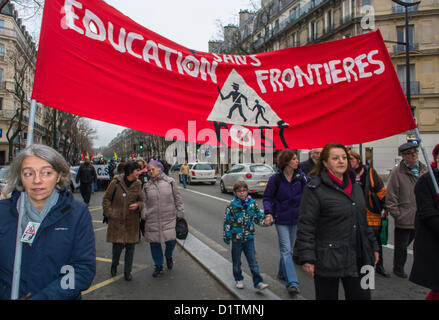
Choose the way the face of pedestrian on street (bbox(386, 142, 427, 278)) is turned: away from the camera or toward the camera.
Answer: toward the camera

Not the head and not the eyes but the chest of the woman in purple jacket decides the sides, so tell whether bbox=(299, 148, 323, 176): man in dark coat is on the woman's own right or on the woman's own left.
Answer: on the woman's own left

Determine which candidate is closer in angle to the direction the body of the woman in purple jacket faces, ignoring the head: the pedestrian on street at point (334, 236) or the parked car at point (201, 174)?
the pedestrian on street

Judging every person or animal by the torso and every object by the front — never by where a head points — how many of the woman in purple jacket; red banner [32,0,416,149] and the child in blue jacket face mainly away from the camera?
0

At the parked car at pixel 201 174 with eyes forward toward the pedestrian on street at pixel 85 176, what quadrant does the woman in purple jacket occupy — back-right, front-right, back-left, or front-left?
front-left

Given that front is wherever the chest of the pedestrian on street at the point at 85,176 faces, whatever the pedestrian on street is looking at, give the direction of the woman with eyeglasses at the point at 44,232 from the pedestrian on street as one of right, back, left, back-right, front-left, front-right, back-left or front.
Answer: front

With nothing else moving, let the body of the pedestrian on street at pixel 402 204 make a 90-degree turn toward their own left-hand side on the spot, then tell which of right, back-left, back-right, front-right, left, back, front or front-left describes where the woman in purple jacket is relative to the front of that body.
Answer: back

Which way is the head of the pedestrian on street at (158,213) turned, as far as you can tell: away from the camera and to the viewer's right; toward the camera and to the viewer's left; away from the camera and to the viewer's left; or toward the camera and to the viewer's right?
toward the camera and to the viewer's left

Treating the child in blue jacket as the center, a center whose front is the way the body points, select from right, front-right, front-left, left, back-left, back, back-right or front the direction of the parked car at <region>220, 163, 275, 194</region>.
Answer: back

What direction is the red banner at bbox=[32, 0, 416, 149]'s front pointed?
toward the camera

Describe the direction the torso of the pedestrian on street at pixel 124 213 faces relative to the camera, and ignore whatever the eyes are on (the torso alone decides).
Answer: toward the camera

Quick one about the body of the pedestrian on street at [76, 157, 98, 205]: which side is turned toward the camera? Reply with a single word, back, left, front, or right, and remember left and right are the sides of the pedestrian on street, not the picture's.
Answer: front

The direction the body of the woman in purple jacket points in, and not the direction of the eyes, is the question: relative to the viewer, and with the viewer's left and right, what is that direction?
facing the viewer and to the right of the viewer

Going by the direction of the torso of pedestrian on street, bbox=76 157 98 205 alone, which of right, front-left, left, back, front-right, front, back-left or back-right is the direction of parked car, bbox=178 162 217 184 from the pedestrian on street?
back-left

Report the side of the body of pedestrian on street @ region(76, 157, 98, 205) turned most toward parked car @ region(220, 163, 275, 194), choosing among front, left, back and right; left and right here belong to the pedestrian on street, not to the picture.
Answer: left

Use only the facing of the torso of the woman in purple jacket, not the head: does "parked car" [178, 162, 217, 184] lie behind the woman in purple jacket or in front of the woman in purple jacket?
behind
